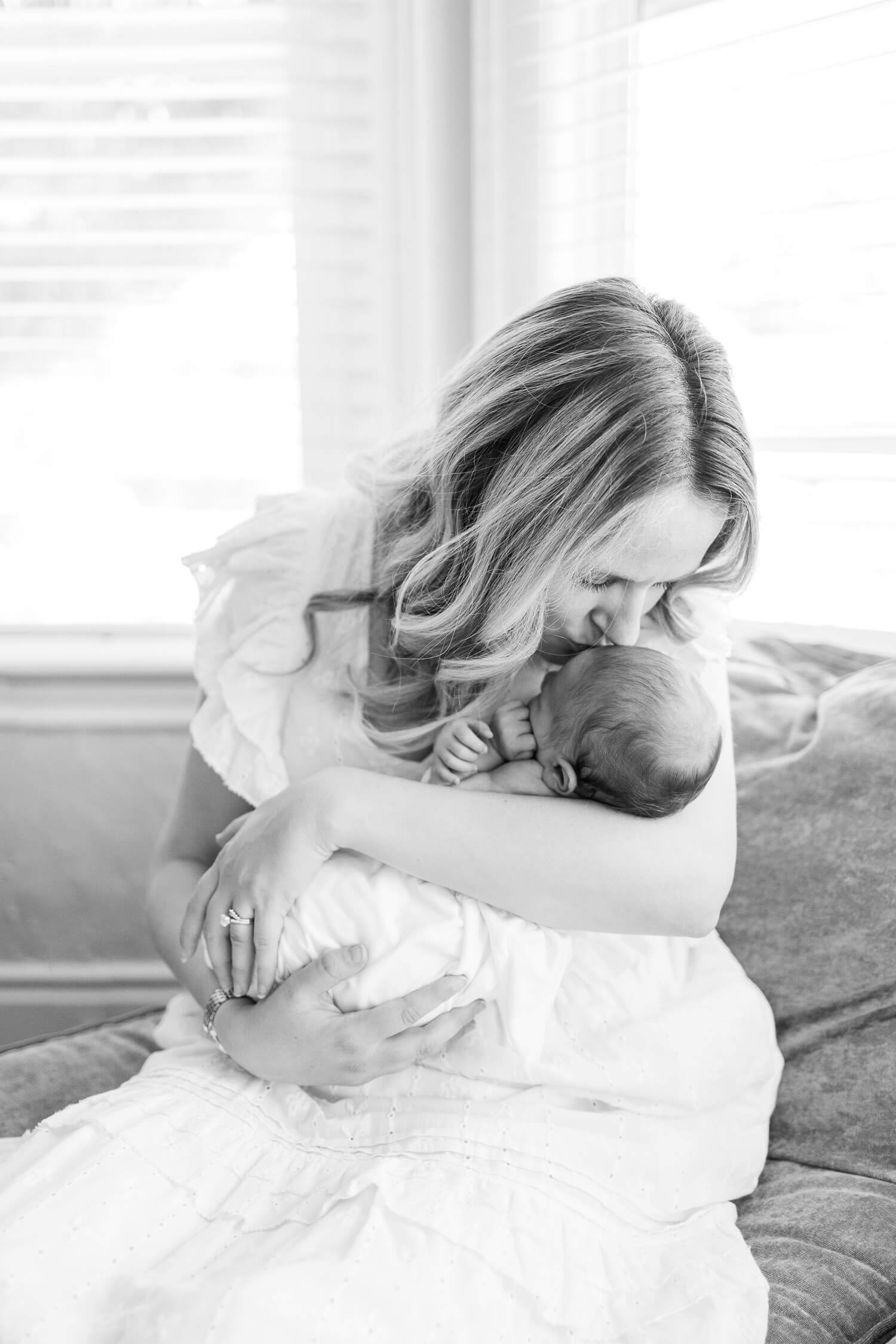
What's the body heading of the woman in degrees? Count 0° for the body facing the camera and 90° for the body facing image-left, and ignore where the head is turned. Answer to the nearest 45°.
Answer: approximately 0°

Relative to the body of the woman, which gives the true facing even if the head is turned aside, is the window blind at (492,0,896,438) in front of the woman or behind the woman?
behind

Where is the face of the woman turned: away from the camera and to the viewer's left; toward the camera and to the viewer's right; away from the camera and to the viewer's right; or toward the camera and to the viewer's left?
toward the camera and to the viewer's right
